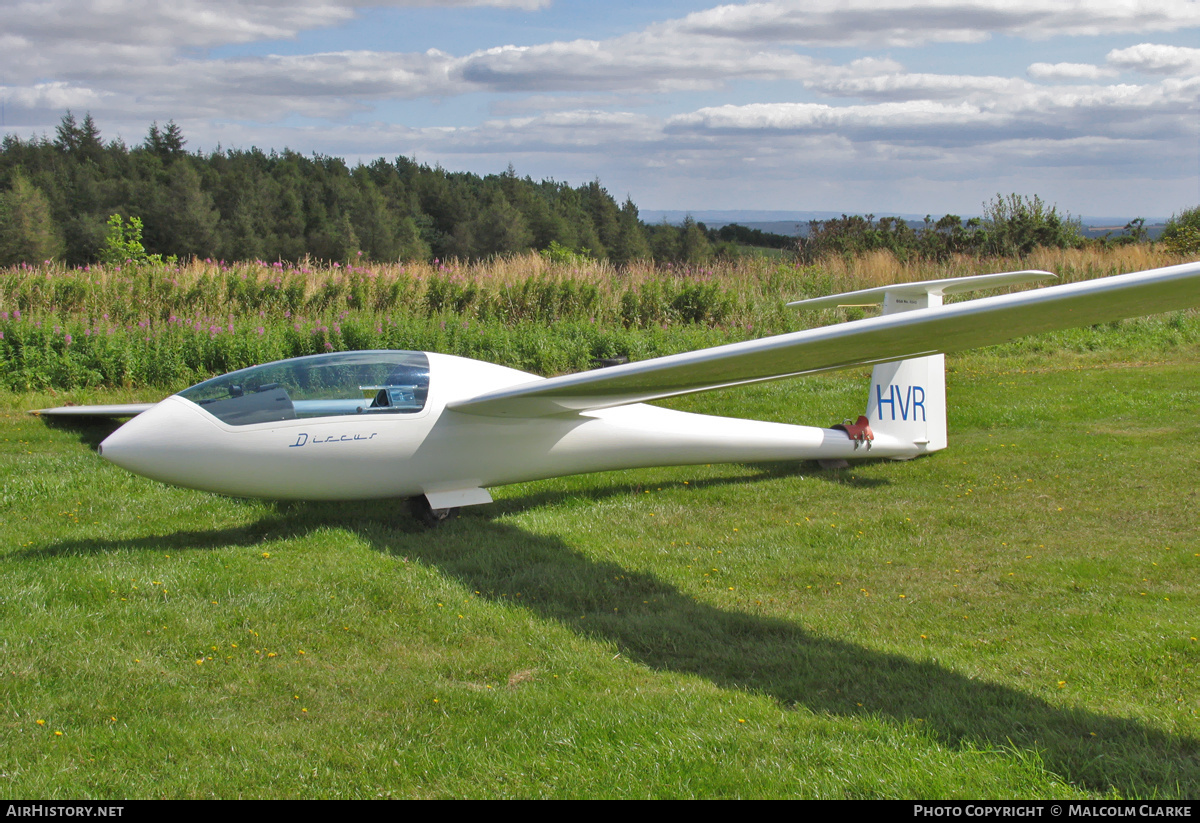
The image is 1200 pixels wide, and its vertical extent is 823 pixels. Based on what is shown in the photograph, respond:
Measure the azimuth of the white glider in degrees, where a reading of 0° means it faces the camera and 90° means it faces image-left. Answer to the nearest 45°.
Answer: approximately 45°
